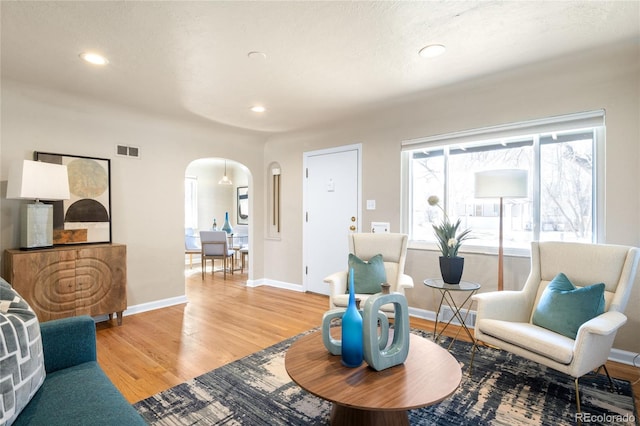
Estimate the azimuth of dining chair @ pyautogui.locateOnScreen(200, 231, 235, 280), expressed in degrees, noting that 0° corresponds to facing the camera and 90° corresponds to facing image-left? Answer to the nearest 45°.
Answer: approximately 225°

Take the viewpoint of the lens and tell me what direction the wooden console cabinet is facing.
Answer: facing the viewer

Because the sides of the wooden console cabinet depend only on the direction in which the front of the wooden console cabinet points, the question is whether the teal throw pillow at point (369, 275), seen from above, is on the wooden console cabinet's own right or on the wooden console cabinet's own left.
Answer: on the wooden console cabinet's own left

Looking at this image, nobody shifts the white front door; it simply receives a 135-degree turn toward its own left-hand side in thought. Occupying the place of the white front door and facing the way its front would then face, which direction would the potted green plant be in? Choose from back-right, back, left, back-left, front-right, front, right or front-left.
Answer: front-right

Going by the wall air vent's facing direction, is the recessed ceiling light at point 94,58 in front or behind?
in front

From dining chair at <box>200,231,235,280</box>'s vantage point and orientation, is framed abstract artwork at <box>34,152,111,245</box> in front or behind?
behind

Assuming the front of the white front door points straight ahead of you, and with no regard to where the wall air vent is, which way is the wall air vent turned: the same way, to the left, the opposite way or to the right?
to the left

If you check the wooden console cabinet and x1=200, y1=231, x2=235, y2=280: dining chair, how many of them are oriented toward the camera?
1

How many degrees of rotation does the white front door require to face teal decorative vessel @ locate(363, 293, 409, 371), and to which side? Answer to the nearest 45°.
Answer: approximately 45° to its left

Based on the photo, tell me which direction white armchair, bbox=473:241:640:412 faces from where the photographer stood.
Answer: facing the viewer and to the left of the viewer

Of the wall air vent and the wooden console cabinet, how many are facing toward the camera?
2

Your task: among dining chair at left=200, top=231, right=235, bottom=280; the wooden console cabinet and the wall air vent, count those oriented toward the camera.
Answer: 2

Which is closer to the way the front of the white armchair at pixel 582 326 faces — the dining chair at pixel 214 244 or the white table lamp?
the white table lamp

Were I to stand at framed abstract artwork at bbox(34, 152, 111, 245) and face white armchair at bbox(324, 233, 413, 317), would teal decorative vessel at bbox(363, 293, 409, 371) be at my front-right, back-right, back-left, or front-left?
front-right
